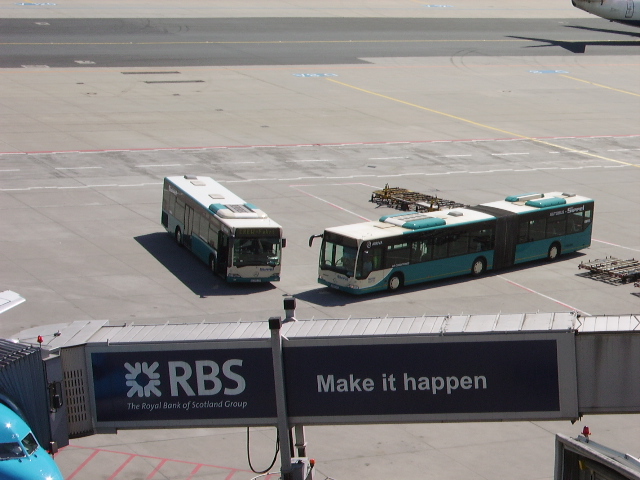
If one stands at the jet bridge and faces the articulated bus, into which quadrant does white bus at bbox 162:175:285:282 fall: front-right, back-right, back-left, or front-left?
front-left

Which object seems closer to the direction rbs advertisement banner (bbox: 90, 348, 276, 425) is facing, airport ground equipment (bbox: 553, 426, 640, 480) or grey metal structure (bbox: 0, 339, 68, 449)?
the airport ground equipment

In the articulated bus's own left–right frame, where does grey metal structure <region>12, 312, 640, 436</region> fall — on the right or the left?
on its left

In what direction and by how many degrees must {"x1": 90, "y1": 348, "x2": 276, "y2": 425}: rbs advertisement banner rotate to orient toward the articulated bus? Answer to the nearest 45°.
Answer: approximately 135° to its left

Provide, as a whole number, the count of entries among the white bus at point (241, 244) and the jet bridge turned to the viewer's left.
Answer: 1

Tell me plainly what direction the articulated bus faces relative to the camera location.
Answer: facing the viewer and to the left of the viewer

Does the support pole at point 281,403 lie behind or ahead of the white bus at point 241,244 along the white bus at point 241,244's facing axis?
ahead

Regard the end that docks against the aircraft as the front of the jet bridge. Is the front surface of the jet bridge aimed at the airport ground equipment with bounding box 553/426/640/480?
no

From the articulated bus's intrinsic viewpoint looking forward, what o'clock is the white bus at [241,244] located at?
The white bus is roughly at 1 o'clock from the articulated bus.

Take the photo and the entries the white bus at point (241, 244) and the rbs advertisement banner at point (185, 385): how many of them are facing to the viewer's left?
0

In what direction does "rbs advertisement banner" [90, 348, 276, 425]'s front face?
toward the camera

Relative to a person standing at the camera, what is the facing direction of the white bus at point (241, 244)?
facing the viewer and to the right of the viewer

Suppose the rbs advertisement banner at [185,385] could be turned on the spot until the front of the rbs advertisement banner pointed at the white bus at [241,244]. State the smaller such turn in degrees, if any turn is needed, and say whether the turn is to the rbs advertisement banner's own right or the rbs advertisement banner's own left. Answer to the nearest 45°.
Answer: approximately 180°

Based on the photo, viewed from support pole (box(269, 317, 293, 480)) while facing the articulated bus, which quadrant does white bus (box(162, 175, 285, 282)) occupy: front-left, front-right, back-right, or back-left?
front-left

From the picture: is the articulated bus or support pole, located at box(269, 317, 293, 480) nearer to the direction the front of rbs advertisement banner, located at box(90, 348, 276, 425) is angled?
the support pole

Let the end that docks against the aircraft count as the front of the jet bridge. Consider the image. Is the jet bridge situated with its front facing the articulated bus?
no

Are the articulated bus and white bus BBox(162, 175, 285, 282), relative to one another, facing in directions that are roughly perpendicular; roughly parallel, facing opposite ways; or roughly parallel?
roughly perpendicular

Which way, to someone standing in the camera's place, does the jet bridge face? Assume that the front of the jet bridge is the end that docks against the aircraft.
facing to the left of the viewer

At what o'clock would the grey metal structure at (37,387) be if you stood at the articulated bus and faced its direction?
The grey metal structure is roughly at 11 o'clock from the articulated bus.

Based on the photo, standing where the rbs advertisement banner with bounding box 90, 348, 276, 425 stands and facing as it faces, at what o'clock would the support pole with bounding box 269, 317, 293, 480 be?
The support pole is roughly at 10 o'clock from the rbs advertisement banner.

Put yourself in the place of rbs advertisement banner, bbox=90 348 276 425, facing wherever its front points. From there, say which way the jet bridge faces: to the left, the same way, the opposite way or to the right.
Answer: to the right
